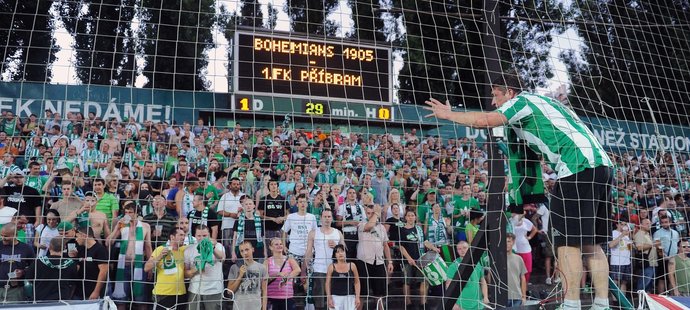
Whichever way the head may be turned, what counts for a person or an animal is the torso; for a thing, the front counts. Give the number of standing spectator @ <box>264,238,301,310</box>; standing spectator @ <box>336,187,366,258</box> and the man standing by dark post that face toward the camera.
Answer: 2

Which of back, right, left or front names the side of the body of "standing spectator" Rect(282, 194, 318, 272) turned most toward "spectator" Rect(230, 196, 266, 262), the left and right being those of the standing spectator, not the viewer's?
right

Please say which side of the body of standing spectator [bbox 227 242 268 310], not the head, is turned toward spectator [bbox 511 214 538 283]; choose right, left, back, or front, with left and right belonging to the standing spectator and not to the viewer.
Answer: left

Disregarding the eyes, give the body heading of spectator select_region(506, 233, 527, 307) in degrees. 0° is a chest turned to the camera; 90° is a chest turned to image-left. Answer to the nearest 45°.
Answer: approximately 0°
